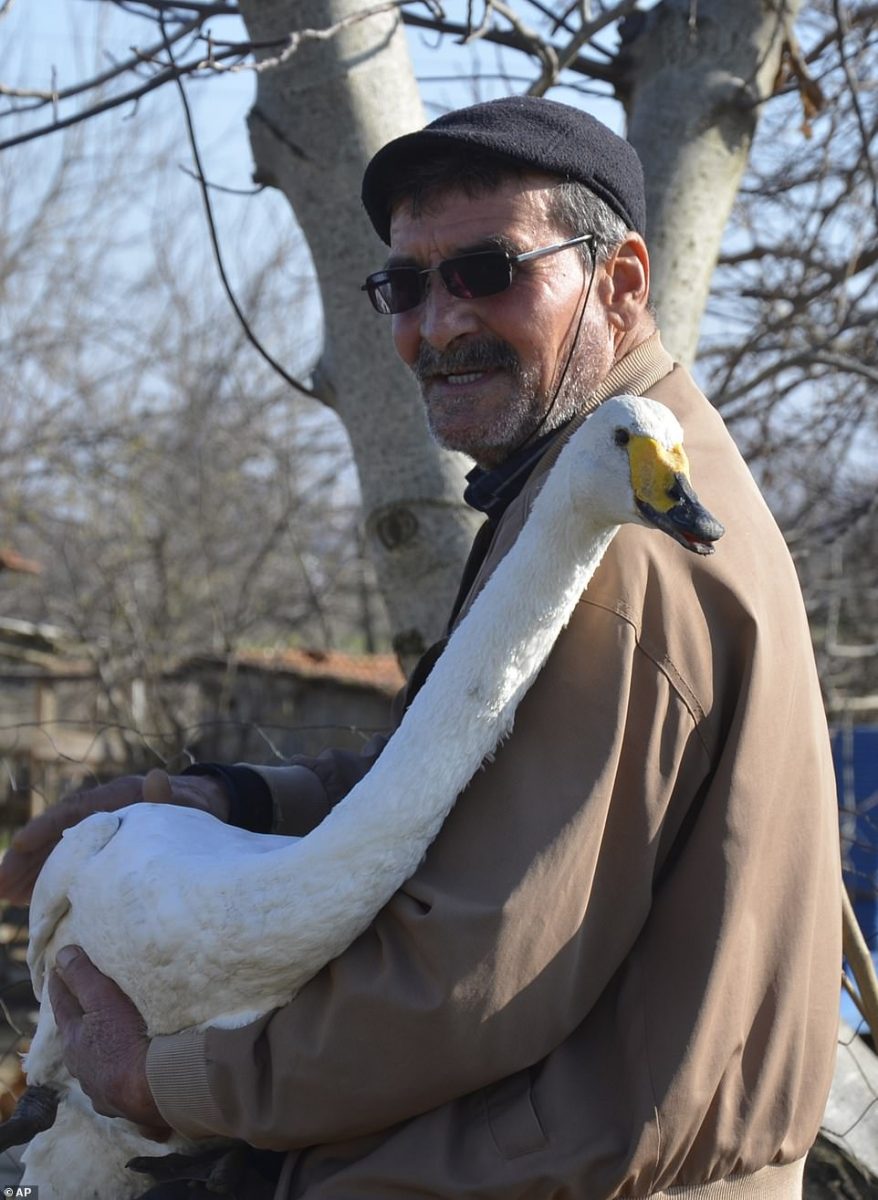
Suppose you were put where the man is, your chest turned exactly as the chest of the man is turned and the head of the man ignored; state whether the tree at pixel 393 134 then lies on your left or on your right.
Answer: on your right

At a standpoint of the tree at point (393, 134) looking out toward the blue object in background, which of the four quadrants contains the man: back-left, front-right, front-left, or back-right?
back-right

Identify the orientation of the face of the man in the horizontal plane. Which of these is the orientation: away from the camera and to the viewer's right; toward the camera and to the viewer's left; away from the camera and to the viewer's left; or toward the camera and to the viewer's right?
toward the camera and to the viewer's left

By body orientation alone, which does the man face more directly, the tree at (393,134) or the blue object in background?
the tree

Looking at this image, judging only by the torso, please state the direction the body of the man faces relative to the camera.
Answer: to the viewer's left

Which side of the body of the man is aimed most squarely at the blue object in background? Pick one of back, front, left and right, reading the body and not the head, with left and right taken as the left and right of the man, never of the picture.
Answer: right
